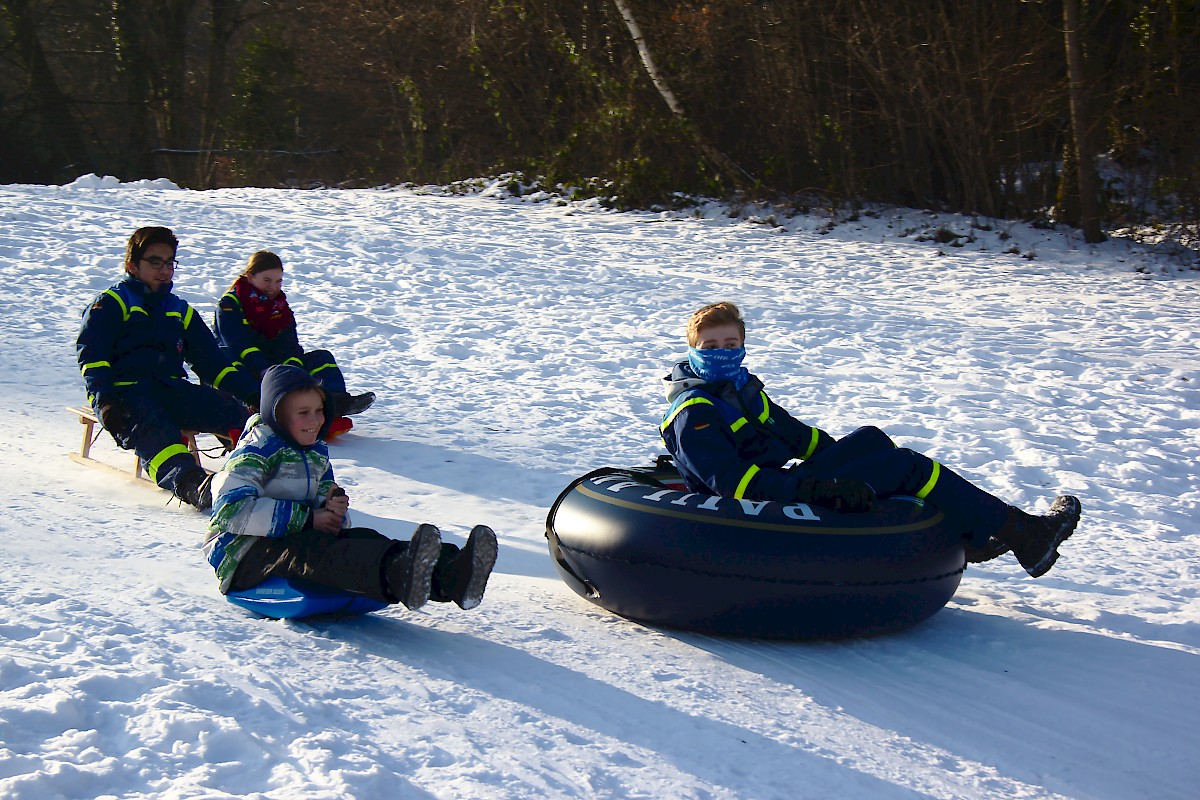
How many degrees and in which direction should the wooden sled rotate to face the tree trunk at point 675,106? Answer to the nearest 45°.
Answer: approximately 90° to its left

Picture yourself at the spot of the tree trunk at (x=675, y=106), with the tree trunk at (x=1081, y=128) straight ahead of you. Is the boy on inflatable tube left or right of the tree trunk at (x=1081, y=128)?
right

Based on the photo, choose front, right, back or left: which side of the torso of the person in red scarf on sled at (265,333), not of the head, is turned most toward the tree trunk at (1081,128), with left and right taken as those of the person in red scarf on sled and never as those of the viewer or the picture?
left

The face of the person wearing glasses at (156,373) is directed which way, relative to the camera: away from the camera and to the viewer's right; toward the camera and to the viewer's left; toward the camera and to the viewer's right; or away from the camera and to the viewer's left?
toward the camera and to the viewer's right

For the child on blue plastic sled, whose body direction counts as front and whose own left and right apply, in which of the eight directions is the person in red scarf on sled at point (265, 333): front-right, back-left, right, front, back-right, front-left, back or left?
back-left

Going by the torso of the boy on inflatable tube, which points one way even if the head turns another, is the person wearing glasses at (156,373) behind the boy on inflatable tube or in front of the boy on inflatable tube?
behind

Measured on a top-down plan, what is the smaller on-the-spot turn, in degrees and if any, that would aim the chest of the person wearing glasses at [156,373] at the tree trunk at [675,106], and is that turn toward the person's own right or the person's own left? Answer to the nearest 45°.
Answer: approximately 90° to the person's own left

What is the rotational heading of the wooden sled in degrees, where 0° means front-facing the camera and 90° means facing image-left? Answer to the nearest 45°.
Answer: approximately 315°

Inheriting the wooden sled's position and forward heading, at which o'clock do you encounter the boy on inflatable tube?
The boy on inflatable tube is roughly at 12 o'clock from the wooden sled.

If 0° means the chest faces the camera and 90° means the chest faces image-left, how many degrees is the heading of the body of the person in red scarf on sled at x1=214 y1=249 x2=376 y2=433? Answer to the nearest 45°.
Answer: approximately 315°

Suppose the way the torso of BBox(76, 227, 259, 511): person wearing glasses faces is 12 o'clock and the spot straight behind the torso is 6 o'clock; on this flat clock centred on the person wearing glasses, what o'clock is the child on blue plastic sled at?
The child on blue plastic sled is roughly at 1 o'clock from the person wearing glasses.

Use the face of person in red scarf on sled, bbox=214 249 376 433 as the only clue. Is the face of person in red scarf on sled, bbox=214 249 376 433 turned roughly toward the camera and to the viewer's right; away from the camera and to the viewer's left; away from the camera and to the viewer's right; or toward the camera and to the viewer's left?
toward the camera and to the viewer's right
